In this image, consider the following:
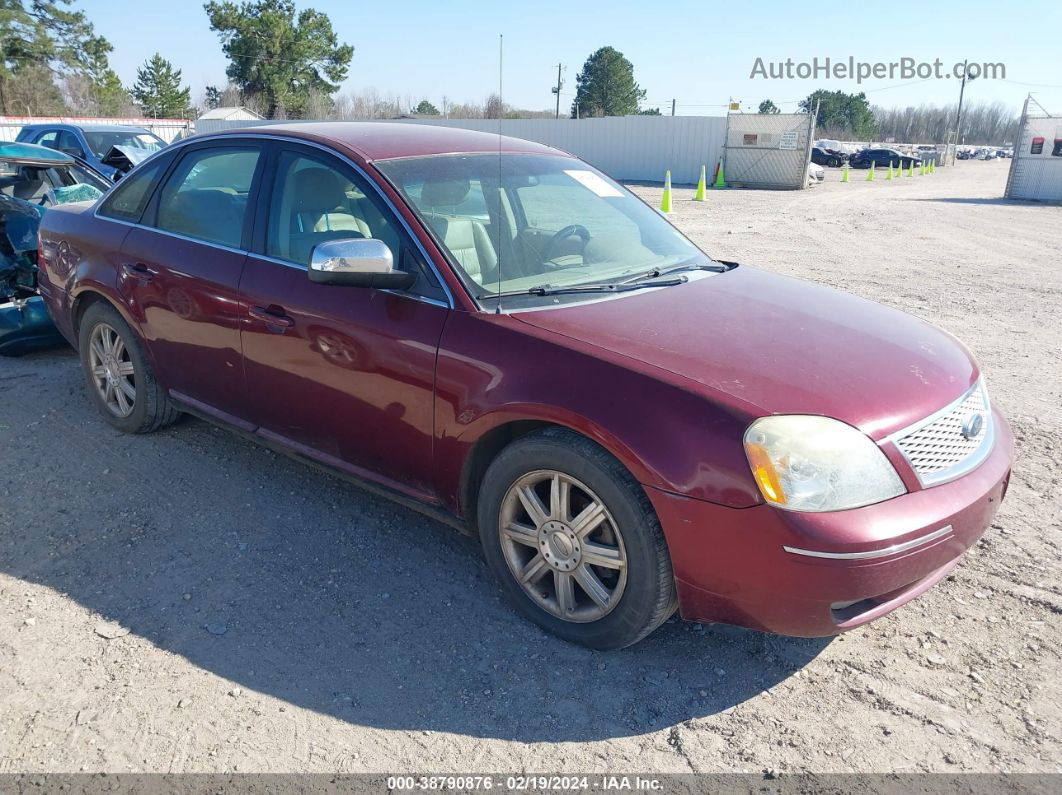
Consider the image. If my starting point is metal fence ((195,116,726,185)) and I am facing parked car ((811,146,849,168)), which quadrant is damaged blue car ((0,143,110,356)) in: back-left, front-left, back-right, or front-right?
back-right

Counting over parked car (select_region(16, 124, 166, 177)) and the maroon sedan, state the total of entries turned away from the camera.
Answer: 0

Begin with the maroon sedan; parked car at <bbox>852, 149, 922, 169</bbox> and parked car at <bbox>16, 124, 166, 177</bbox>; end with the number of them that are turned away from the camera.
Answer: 0

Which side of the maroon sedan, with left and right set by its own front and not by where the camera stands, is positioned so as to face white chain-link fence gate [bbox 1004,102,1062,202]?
left

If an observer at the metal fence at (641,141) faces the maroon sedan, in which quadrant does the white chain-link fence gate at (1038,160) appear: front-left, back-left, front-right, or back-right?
front-left

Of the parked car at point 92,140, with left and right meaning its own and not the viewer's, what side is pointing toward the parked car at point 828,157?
left

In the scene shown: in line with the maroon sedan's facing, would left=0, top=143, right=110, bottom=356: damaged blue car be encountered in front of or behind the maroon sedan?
behind

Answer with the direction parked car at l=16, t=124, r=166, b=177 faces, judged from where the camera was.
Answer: facing the viewer and to the right of the viewer

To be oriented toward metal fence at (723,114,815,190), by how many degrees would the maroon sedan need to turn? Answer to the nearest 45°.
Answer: approximately 135° to its left

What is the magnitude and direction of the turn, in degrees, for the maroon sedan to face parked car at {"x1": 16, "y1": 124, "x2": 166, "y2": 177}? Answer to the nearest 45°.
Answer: approximately 180°
